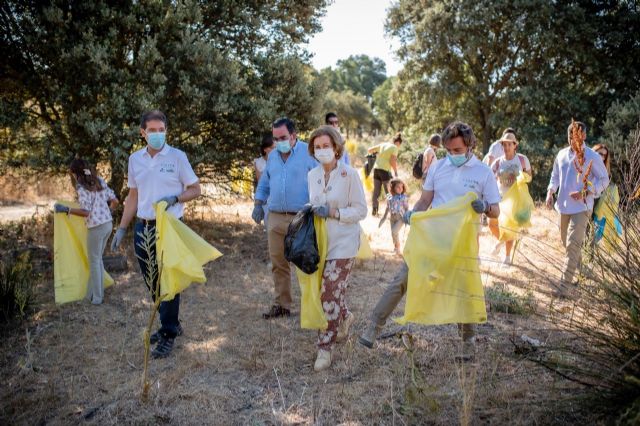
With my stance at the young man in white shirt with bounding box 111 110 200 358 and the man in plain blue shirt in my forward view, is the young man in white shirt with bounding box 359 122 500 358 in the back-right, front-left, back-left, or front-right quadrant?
front-right

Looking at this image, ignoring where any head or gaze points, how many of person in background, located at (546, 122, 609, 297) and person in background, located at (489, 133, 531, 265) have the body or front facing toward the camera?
2

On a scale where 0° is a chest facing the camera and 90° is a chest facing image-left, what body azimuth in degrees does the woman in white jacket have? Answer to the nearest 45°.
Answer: approximately 45°

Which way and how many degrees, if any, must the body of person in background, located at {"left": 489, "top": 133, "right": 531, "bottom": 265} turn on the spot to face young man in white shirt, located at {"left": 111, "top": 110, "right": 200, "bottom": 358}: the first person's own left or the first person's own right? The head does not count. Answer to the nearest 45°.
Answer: approximately 45° to the first person's own right

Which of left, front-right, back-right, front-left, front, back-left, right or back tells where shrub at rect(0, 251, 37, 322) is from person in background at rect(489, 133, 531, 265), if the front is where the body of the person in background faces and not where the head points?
front-right

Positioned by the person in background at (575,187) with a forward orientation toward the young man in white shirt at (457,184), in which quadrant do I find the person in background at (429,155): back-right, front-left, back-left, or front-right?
back-right

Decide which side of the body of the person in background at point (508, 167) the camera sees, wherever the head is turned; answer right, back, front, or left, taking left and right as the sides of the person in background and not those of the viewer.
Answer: front

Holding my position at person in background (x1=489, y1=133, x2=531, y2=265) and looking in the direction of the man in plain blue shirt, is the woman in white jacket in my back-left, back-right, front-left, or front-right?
front-left

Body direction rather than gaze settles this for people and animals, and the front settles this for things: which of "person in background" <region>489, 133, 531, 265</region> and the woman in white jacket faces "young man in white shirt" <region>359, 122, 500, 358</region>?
the person in background

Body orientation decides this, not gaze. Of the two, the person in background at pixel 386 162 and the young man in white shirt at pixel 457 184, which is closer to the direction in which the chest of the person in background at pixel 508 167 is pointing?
the young man in white shirt

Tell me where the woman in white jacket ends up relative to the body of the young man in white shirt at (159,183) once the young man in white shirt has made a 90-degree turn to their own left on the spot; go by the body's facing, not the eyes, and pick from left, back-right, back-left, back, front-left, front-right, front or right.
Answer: front-right

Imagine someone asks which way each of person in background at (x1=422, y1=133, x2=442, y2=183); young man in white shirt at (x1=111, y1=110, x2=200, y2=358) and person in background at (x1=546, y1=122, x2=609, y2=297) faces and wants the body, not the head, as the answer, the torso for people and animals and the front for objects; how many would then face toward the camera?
2

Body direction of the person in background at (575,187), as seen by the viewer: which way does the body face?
toward the camera

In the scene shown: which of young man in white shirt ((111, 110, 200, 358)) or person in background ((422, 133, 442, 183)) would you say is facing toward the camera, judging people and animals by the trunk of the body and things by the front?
the young man in white shirt
